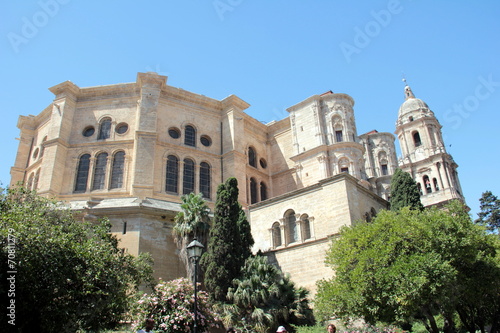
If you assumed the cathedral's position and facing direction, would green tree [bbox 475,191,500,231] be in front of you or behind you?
in front

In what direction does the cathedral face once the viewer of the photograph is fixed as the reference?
facing away from the viewer and to the right of the viewer

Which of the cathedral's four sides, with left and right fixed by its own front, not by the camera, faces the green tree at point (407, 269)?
right

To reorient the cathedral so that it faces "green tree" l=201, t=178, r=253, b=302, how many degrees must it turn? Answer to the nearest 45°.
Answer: approximately 135° to its right

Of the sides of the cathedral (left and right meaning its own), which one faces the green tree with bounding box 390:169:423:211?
right
